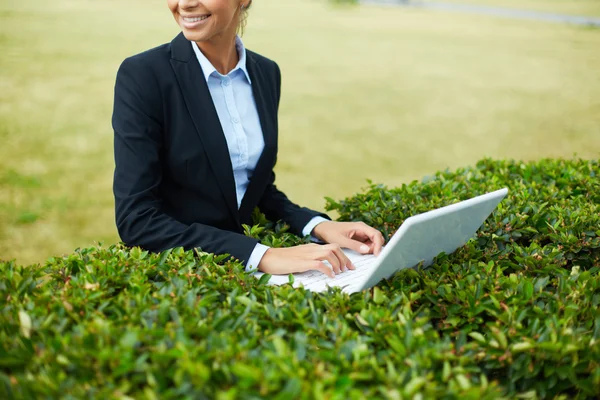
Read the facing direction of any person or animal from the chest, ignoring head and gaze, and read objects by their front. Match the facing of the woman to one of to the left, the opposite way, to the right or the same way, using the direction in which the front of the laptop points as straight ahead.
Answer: the opposite way

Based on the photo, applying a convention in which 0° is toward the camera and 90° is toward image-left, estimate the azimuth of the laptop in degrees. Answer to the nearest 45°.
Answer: approximately 135°

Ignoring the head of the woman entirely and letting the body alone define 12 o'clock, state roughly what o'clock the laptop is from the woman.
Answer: The laptop is roughly at 12 o'clock from the woman.

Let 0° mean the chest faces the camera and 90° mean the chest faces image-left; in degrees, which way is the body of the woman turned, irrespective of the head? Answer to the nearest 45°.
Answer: approximately 315°
